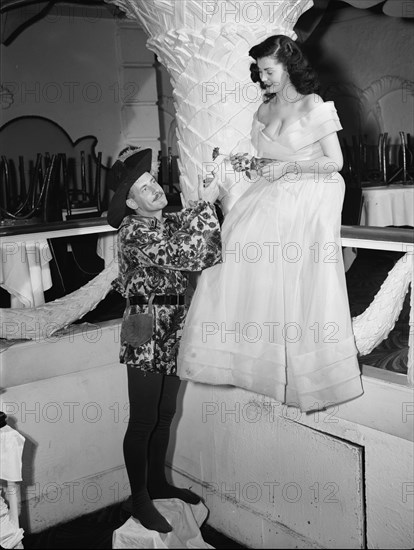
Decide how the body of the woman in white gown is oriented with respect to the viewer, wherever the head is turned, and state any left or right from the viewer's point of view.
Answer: facing the viewer and to the left of the viewer

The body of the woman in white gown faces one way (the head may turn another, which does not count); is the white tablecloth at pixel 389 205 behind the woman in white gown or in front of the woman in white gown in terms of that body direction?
behind

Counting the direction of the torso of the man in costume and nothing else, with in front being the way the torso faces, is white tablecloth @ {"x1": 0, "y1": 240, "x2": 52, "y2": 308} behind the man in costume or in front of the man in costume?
behind

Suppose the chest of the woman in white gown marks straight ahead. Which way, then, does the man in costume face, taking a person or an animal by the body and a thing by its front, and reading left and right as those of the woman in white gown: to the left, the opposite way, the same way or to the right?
to the left

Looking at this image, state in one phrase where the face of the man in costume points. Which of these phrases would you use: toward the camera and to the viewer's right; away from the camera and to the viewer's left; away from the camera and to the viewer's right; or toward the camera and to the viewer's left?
toward the camera and to the viewer's right

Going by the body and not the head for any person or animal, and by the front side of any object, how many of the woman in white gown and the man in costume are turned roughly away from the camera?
0

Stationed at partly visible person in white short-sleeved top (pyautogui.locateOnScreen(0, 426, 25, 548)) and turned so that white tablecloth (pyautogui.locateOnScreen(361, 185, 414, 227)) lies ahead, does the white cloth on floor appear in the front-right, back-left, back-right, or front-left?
front-right

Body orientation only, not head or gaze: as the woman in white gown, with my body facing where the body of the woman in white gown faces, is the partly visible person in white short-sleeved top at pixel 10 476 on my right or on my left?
on my right

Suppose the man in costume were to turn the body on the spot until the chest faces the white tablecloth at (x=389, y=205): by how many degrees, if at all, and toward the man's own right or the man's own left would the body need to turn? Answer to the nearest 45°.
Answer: approximately 90° to the man's own left

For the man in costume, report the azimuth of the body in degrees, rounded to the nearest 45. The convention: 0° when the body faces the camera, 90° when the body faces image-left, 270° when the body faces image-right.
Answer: approximately 315°
